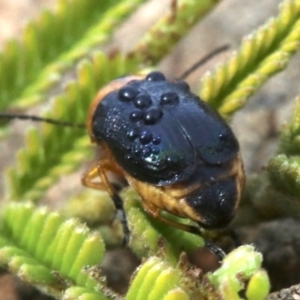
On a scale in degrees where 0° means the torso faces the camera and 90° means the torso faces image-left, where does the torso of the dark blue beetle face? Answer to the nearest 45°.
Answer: approximately 135°
